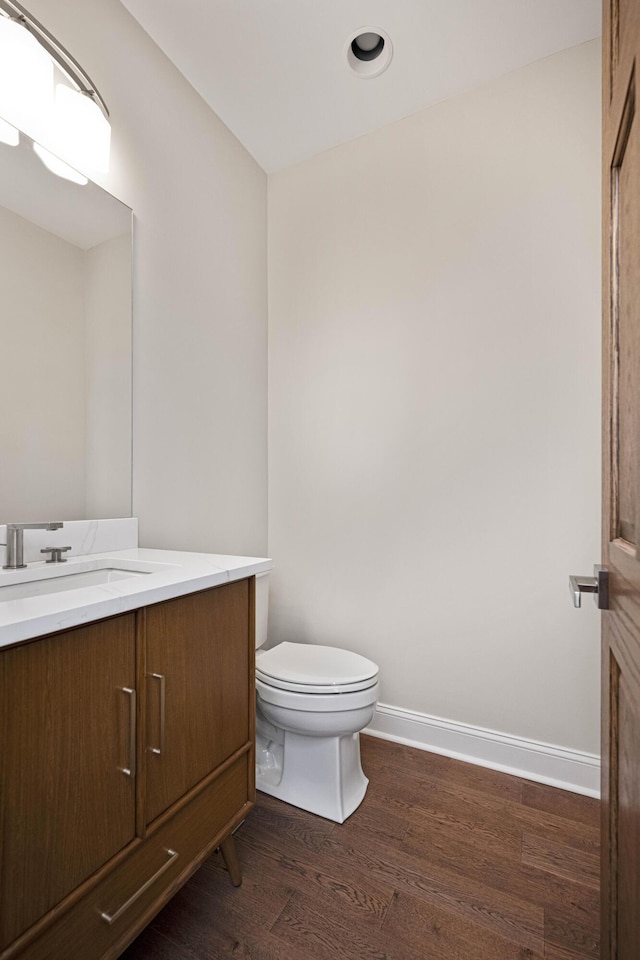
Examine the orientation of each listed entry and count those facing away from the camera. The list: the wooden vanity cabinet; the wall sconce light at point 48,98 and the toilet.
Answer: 0

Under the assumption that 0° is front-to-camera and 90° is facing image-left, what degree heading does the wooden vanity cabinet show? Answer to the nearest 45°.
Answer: approximately 315°

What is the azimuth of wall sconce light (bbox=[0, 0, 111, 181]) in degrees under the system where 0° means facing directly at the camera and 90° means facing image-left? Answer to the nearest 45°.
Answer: approximately 315°

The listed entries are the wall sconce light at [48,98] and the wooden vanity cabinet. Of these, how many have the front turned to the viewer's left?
0

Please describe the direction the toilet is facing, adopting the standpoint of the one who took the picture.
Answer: facing the viewer and to the right of the viewer

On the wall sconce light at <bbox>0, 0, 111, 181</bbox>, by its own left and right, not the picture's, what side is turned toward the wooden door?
front

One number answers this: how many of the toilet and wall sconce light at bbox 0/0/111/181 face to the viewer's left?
0

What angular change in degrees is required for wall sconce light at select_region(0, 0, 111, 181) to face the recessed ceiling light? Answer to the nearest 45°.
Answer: approximately 45° to its left

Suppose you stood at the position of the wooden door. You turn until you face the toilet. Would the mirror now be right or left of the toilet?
left

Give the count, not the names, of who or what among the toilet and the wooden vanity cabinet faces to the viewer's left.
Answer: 0

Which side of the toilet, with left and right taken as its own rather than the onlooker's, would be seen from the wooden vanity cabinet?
right

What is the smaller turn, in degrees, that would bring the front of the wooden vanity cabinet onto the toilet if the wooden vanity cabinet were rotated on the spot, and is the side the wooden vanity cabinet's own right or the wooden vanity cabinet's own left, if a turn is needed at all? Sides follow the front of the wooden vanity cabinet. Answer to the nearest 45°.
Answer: approximately 90° to the wooden vanity cabinet's own left
